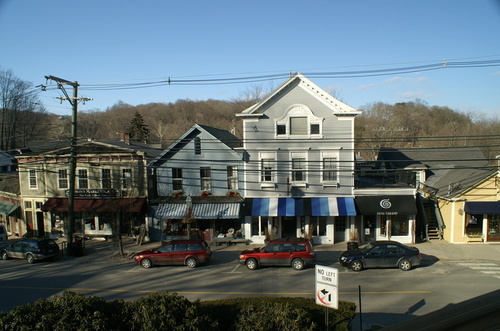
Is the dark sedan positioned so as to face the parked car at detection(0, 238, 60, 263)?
yes

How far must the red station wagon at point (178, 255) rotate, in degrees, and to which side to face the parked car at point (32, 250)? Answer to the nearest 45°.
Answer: approximately 45° to its right

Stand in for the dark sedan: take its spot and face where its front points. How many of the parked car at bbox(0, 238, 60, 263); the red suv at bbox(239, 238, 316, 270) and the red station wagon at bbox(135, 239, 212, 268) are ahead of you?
3

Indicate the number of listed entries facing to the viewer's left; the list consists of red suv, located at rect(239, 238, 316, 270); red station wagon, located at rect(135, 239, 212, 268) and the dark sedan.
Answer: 3

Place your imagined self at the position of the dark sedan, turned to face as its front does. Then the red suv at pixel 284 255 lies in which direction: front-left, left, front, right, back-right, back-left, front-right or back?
front

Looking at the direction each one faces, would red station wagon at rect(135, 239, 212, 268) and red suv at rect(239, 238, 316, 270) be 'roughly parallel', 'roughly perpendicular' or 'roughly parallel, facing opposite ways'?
roughly parallel

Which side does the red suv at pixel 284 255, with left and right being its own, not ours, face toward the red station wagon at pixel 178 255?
front

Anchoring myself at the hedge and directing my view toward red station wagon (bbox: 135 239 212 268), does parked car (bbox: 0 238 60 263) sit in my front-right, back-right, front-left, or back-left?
front-left

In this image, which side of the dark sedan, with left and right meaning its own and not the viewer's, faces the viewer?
left

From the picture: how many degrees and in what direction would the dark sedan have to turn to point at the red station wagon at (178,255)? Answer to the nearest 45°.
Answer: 0° — it already faces it

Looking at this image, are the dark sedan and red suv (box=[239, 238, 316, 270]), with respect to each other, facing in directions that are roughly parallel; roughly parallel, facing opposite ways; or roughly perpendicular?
roughly parallel

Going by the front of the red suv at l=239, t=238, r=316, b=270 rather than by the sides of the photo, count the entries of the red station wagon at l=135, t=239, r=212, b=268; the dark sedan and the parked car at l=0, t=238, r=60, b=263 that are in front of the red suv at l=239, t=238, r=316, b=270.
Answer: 2

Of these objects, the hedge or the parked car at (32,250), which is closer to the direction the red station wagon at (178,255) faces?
the parked car

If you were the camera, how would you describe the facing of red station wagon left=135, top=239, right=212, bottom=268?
facing to the left of the viewer

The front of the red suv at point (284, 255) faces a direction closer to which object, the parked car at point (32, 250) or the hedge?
the parked car

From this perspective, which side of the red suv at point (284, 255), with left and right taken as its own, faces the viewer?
left
